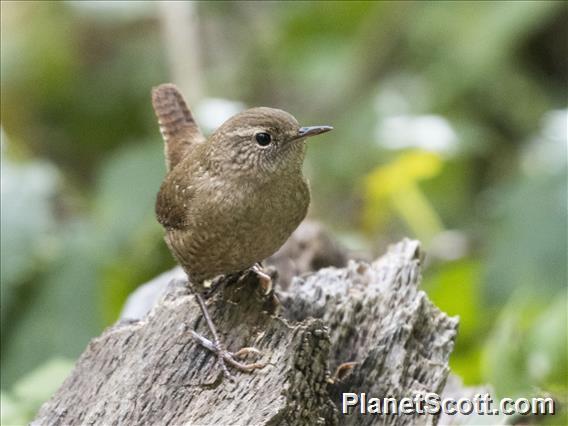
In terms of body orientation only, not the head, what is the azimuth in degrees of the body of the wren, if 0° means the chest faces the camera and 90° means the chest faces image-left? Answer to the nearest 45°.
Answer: approximately 315°
